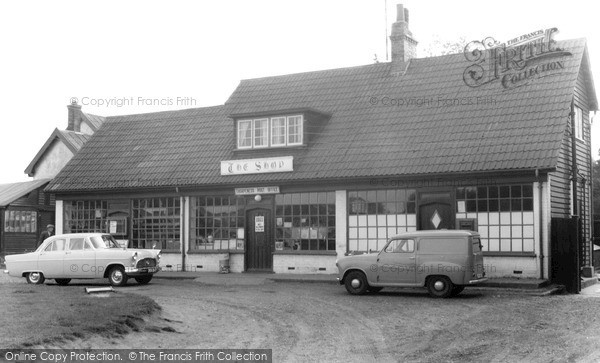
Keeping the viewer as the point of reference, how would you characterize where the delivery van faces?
facing to the left of the viewer

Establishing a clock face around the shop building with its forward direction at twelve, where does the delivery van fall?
The delivery van is roughly at 10 o'clock from the shop building.

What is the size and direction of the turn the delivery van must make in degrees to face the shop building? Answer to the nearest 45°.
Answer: approximately 90° to its right

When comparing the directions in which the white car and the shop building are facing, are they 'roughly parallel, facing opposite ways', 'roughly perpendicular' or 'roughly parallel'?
roughly perpendicular

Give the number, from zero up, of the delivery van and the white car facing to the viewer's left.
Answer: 1

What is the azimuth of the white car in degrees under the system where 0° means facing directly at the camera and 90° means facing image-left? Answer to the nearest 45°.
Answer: approximately 315°

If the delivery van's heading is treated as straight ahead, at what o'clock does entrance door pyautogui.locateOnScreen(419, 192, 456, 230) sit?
The entrance door is roughly at 3 o'clock from the delivery van.

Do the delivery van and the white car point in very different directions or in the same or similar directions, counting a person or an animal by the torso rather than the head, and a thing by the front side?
very different directions

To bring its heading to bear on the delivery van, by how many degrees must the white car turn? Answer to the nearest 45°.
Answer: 0° — it already faces it

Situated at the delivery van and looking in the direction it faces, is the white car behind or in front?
in front

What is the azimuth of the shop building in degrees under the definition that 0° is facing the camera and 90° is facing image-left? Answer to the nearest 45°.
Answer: approximately 45°
